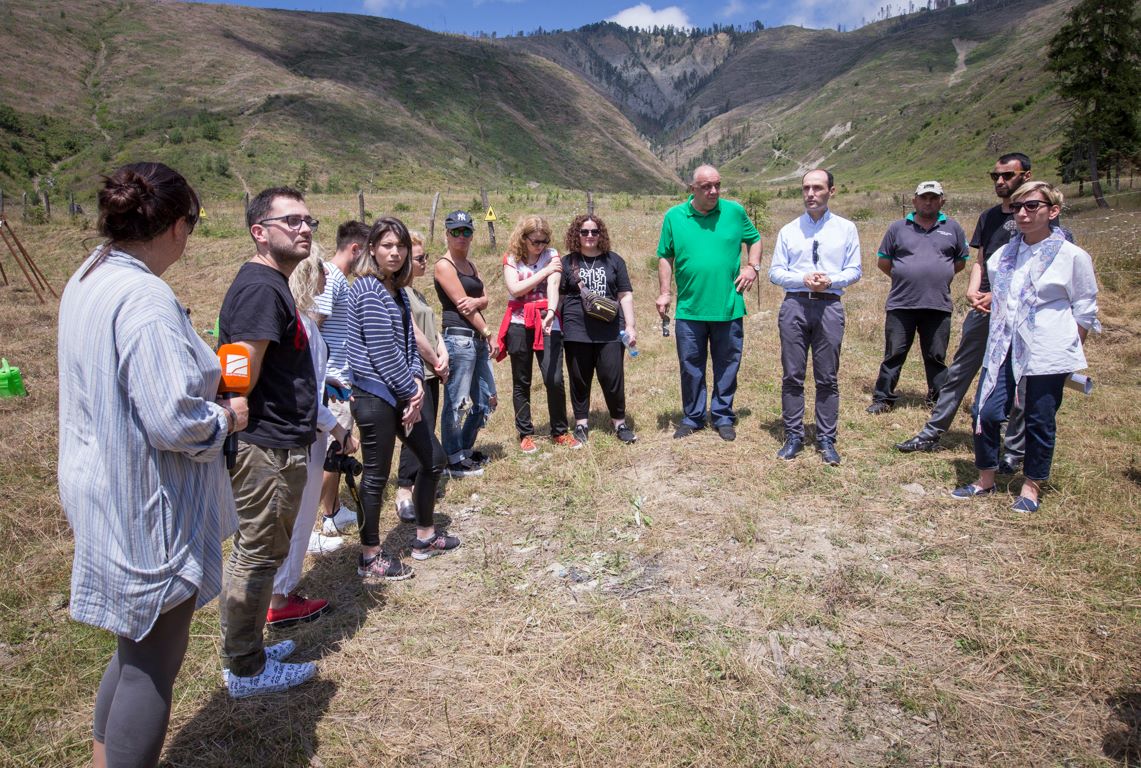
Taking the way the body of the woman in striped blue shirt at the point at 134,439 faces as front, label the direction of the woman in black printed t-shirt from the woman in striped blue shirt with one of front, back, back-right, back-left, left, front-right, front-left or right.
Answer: front

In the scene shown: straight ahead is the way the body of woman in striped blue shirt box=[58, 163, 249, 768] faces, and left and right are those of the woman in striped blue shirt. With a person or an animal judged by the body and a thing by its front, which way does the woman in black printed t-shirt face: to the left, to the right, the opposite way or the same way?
the opposite way

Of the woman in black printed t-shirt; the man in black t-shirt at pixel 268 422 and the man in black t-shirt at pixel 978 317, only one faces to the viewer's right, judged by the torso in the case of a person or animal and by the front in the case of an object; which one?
the man in black t-shirt at pixel 268 422

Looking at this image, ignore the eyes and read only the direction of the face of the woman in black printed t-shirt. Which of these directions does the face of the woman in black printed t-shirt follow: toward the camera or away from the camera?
toward the camera

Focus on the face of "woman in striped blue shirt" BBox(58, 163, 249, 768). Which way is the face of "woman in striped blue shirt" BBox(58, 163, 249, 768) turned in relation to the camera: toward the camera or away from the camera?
away from the camera

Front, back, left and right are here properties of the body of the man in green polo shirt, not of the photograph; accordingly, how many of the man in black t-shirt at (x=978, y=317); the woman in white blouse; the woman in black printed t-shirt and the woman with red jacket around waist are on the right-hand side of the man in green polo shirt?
2

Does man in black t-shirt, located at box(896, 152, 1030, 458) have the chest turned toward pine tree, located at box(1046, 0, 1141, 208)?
no

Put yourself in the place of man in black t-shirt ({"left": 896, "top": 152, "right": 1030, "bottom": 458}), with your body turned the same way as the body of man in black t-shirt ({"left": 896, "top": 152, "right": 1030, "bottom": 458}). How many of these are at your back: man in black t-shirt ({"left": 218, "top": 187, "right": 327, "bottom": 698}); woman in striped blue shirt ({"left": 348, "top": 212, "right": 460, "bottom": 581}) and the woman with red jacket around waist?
0

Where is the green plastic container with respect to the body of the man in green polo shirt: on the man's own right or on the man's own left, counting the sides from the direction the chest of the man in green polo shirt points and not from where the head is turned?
on the man's own right

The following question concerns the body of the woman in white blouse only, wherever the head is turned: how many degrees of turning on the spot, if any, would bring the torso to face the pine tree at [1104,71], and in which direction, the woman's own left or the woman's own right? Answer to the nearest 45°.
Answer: approximately 135° to the woman's own right

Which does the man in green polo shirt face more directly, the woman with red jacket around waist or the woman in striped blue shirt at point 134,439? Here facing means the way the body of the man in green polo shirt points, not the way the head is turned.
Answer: the woman in striped blue shirt

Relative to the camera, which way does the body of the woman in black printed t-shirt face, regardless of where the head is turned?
toward the camera

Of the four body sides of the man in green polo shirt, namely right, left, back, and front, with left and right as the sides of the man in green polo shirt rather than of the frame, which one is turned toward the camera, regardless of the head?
front

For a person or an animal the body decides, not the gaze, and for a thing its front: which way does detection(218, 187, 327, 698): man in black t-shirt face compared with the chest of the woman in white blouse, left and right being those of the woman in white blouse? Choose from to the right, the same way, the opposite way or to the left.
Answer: the opposite way

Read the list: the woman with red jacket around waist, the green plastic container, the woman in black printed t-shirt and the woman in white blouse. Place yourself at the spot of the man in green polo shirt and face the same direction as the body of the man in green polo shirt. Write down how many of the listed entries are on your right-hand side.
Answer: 3

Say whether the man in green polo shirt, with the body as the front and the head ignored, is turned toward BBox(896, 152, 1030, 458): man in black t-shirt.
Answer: no

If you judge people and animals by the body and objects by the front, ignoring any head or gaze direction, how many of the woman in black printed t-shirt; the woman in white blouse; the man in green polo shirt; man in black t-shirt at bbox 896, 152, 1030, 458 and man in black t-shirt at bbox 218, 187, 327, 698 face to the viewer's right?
1
